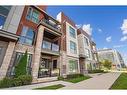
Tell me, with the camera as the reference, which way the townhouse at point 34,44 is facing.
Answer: facing the viewer and to the right of the viewer

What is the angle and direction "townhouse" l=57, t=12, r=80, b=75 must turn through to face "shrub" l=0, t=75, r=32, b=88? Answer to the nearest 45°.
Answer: approximately 90° to its right

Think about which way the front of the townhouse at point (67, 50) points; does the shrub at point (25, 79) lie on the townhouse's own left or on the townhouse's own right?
on the townhouse's own right
